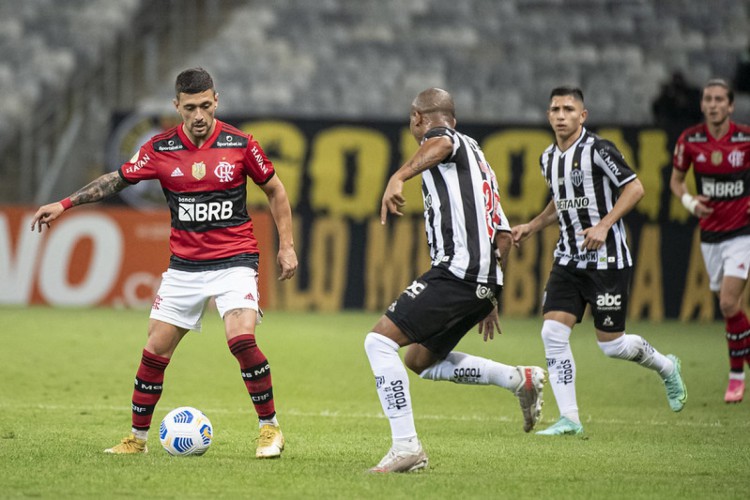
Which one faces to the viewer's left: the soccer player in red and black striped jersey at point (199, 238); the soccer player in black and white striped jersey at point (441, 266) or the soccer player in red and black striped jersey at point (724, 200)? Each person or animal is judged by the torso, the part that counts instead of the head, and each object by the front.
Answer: the soccer player in black and white striped jersey

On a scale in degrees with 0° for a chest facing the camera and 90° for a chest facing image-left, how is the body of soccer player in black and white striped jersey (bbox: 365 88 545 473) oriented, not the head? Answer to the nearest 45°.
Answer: approximately 90°

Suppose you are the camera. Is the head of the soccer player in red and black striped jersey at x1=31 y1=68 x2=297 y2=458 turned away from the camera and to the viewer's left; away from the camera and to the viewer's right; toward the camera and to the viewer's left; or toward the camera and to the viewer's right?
toward the camera and to the viewer's right

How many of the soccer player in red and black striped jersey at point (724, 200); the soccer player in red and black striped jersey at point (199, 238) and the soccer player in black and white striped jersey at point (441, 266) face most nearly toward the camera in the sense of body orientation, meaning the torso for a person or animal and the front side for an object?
2

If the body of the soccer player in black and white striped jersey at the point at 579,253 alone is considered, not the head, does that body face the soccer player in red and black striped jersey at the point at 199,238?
yes

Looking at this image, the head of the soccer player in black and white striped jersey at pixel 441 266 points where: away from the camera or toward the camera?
away from the camera

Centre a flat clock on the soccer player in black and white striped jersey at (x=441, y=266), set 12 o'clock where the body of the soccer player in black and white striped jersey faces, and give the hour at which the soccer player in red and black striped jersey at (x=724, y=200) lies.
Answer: The soccer player in red and black striped jersey is roughly at 4 o'clock from the soccer player in black and white striped jersey.

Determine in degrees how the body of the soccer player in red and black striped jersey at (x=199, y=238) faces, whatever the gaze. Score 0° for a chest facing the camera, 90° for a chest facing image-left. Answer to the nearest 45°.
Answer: approximately 0°

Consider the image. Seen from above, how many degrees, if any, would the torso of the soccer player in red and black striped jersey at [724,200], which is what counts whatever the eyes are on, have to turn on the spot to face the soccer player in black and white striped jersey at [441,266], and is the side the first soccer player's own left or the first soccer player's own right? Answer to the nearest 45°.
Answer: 0° — they already face them
